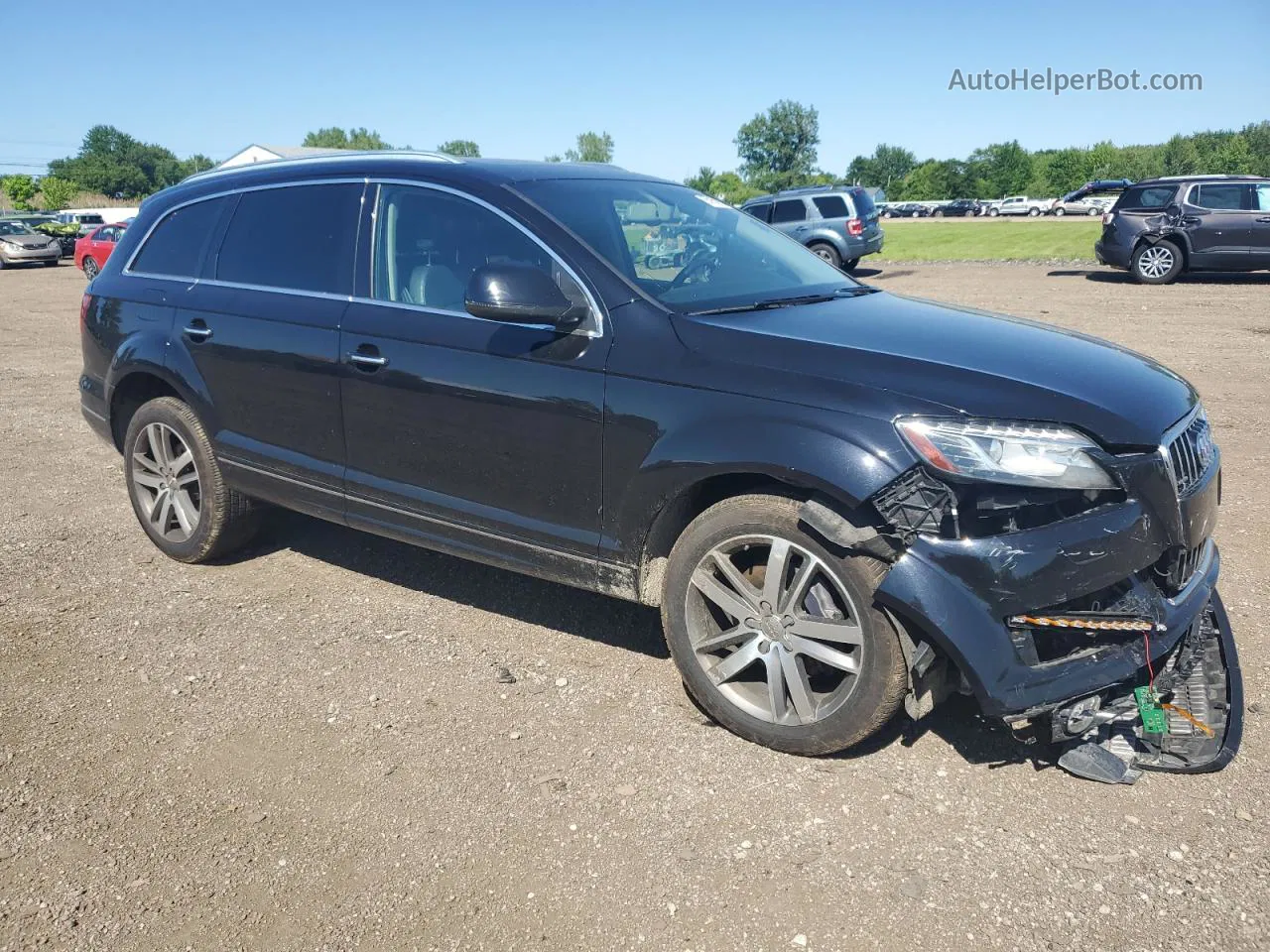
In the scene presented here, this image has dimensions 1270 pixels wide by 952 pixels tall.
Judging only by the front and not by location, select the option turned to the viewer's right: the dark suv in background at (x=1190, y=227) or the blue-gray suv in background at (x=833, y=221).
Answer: the dark suv in background at (x=1190, y=227)

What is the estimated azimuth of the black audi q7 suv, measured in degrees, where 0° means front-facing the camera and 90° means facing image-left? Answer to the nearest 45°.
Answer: approximately 315°

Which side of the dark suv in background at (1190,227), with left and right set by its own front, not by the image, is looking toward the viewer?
right

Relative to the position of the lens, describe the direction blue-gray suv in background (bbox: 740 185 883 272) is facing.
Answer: facing away from the viewer and to the left of the viewer

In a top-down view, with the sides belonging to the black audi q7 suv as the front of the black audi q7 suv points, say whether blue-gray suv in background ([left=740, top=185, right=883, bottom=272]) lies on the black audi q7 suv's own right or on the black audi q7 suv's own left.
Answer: on the black audi q7 suv's own left

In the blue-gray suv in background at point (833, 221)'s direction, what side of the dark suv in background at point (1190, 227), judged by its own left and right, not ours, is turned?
back

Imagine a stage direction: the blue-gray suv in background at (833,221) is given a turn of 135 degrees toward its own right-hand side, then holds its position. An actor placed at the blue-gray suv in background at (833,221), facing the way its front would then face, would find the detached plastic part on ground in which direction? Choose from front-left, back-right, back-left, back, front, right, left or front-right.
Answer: right

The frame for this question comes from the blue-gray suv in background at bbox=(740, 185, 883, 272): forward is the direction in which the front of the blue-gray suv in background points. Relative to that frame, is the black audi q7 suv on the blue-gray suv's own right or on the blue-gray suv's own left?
on the blue-gray suv's own left
